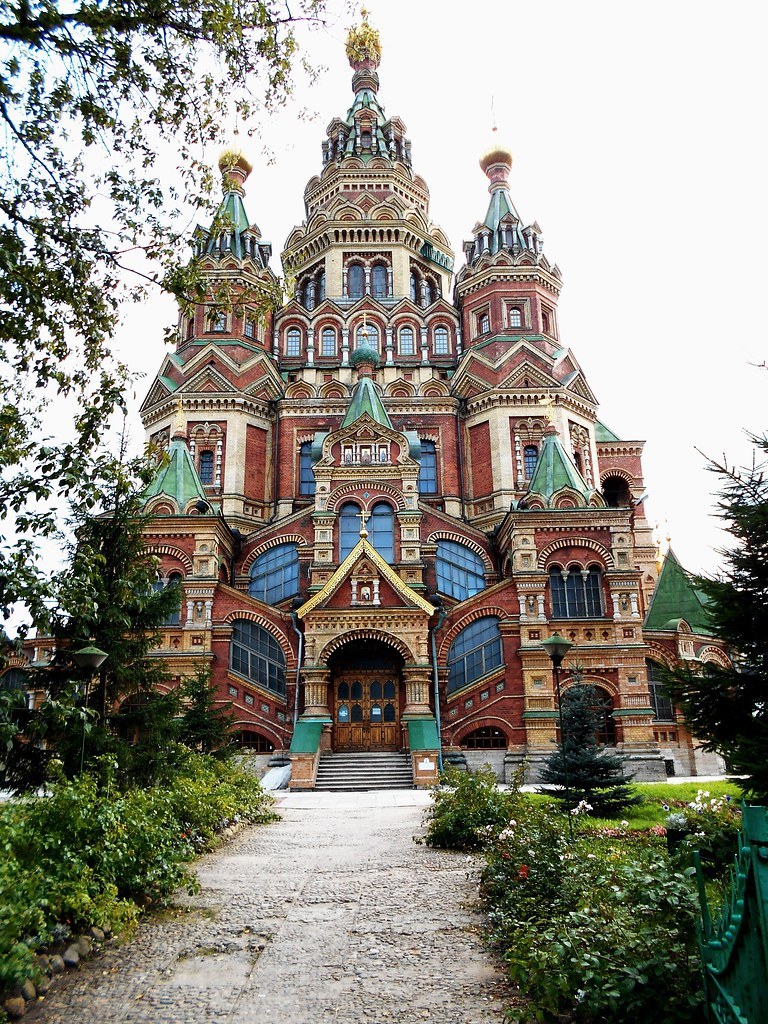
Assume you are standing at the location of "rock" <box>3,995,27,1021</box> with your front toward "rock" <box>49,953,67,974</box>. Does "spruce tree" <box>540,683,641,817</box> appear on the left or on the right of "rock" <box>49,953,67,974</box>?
right

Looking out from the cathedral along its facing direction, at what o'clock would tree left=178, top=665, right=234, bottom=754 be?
The tree is roughly at 1 o'clock from the cathedral.

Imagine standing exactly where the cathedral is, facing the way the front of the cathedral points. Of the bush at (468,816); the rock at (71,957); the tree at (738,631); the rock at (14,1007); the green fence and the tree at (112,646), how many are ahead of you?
6

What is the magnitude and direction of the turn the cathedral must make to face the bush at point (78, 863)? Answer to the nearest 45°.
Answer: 0° — it already faces it

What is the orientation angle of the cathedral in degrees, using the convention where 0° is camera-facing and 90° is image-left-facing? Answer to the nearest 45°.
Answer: approximately 0°

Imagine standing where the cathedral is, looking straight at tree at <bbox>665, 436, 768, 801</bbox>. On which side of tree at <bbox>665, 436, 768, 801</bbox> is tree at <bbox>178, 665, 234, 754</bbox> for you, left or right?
right

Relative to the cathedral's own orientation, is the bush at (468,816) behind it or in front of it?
in front

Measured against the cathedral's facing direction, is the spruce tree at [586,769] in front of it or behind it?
in front

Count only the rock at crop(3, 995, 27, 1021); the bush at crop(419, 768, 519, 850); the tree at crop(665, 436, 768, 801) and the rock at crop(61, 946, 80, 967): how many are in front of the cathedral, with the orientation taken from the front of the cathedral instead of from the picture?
4

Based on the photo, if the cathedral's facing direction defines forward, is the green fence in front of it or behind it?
in front

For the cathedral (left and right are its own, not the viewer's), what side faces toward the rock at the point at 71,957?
front

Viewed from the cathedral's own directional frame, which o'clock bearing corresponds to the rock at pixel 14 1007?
The rock is roughly at 12 o'clock from the cathedral.

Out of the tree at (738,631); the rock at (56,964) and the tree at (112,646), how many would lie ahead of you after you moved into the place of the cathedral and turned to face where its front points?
3

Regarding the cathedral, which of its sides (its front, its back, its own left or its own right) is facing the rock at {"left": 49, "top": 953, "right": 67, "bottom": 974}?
front
